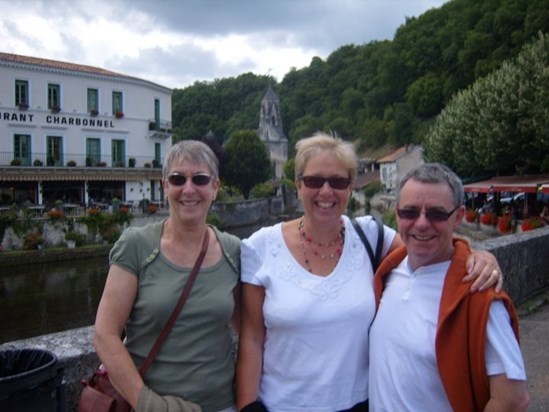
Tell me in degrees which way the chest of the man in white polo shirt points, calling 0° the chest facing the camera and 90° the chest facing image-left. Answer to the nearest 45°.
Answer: approximately 45°

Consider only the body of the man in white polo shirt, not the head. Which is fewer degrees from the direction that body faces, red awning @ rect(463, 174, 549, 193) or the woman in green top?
the woman in green top

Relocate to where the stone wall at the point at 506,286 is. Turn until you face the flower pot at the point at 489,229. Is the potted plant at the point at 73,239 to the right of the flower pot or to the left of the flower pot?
left

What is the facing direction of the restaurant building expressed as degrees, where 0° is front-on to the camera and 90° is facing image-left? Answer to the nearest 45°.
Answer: approximately 315°

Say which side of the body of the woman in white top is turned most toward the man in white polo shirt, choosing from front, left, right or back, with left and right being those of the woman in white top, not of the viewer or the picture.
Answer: left
